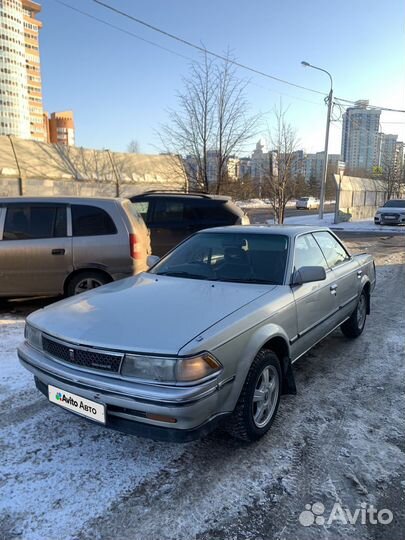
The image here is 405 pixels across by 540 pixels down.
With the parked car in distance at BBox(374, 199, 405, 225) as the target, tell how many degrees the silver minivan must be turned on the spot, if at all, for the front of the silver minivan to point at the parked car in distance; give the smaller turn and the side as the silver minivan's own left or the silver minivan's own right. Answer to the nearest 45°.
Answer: approximately 135° to the silver minivan's own right

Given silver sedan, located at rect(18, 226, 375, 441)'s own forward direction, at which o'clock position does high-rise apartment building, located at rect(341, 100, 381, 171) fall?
The high-rise apartment building is roughly at 5 o'clock from the silver sedan.

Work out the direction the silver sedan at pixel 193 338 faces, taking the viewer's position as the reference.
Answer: facing the viewer and to the left of the viewer

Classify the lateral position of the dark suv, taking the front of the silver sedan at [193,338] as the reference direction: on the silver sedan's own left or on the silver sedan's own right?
on the silver sedan's own right

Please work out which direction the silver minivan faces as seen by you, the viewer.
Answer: facing to the left of the viewer

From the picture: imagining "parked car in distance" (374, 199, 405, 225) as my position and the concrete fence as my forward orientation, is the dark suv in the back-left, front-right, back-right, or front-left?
front-left
